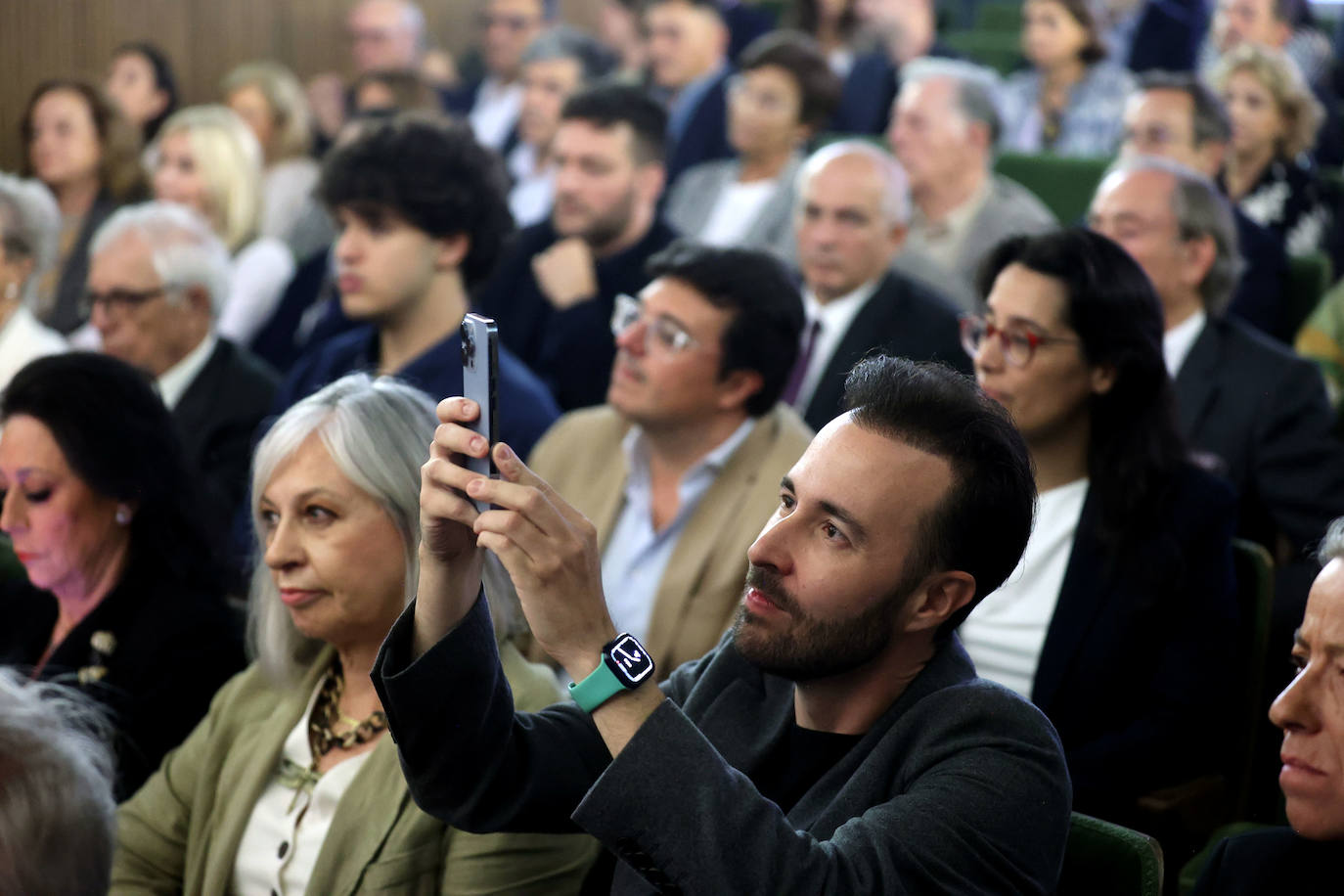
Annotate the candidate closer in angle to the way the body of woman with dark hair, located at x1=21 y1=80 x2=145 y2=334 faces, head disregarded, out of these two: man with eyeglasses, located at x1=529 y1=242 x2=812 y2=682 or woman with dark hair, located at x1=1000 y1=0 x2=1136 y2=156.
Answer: the man with eyeglasses

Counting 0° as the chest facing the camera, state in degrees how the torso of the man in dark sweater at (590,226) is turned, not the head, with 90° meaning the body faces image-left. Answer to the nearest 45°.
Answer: approximately 45°

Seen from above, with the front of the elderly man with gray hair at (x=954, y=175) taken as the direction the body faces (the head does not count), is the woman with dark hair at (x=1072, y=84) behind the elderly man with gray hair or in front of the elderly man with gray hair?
behind

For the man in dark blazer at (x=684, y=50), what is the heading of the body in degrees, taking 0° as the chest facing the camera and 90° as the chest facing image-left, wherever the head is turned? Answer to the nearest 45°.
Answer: approximately 45°

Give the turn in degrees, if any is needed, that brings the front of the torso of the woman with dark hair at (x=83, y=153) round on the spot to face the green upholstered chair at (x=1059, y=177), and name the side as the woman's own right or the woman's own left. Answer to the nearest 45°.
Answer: approximately 135° to the woman's own left

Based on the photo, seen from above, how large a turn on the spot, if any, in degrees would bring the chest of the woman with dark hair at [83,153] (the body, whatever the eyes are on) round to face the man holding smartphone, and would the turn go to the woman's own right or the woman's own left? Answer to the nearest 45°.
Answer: approximately 45° to the woman's own left

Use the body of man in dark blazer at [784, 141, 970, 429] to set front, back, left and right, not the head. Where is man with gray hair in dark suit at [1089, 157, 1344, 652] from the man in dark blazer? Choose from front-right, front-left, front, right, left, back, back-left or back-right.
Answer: left
